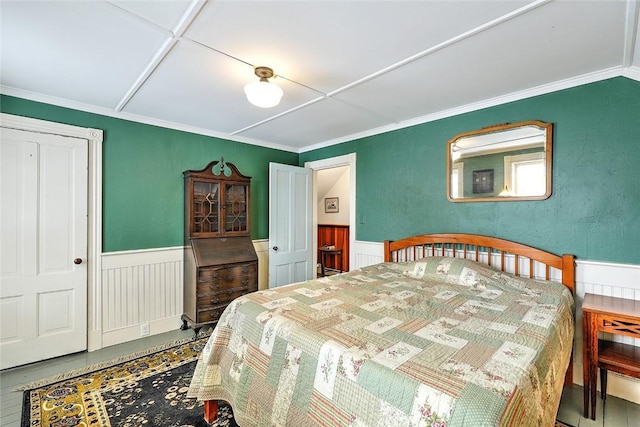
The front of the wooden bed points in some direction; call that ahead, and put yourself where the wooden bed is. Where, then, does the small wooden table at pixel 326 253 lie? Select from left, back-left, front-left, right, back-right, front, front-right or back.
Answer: right

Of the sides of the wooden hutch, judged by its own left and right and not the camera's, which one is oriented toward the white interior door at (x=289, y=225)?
left

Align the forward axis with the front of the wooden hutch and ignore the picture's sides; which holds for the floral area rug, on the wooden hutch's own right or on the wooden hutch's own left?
on the wooden hutch's own right

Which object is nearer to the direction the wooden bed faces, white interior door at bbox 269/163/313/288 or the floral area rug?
the floral area rug

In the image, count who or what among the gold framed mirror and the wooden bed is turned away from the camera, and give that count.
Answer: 0

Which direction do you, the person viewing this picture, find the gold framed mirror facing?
facing the viewer and to the left of the viewer

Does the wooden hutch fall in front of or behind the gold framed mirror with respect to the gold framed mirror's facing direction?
in front

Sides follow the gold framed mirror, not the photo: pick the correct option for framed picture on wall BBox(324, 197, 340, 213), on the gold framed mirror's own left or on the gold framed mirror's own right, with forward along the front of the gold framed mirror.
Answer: on the gold framed mirror's own right

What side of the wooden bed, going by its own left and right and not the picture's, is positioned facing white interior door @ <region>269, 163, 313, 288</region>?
right

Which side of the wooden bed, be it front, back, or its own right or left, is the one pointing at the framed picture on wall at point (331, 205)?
right

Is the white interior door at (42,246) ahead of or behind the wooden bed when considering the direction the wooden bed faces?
ahead

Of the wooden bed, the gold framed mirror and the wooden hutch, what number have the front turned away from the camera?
0
